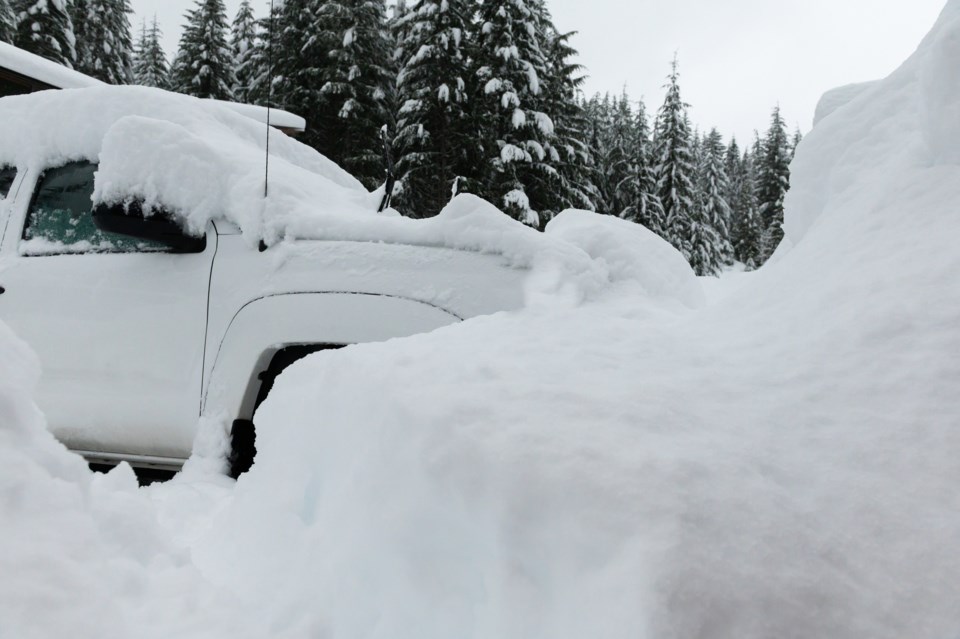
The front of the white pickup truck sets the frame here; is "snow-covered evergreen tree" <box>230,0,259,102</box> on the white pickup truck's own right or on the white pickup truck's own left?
on the white pickup truck's own left

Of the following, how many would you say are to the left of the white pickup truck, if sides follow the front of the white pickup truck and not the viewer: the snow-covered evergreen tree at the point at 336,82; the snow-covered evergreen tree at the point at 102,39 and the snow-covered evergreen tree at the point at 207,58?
3

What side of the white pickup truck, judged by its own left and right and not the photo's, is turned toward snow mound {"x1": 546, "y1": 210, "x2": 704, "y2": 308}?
front

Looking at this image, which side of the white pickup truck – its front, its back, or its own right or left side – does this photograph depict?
right

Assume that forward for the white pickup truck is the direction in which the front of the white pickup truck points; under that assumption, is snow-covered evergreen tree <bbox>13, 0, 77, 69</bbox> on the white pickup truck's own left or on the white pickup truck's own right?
on the white pickup truck's own left

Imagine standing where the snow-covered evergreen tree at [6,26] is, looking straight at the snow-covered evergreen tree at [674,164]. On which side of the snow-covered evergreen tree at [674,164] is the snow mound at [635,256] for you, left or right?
right

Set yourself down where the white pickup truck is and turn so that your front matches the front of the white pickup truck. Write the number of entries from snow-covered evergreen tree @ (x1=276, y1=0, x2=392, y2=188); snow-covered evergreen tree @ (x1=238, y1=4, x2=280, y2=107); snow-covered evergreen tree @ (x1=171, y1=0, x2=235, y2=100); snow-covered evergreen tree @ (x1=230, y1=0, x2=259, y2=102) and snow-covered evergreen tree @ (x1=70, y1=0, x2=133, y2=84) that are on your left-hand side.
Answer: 5

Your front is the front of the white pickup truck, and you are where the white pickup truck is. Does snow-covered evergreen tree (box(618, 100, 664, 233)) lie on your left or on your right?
on your left

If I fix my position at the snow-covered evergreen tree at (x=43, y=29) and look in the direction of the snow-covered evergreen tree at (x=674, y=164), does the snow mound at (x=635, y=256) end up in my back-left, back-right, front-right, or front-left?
front-right

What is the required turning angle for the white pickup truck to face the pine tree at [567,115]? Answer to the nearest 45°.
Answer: approximately 45° to its left

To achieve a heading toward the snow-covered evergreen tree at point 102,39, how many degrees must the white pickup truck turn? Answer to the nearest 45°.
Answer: approximately 90° to its left

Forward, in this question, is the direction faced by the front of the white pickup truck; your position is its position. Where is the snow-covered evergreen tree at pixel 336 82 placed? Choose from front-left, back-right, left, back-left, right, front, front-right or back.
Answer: left

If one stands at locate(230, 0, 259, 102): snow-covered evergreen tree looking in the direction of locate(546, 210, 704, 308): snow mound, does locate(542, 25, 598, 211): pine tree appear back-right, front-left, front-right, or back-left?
front-left

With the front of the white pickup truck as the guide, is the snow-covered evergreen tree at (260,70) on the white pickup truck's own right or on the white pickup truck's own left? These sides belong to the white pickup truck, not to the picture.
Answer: on the white pickup truck's own left

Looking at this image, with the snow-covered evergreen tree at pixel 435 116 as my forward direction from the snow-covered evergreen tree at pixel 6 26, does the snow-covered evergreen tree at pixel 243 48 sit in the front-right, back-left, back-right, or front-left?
front-left

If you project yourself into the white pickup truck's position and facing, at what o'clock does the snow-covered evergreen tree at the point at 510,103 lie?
The snow-covered evergreen tree is roughly at 10 o'clock from the white pickup truck.

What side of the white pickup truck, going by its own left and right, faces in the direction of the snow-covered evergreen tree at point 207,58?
left

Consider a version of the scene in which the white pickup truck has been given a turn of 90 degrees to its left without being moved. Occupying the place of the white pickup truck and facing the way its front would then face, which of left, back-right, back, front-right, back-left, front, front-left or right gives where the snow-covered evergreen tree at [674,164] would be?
front-right

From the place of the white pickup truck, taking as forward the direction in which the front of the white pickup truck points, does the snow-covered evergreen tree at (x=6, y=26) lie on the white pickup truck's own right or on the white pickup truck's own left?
on the white pickup truck's own left
